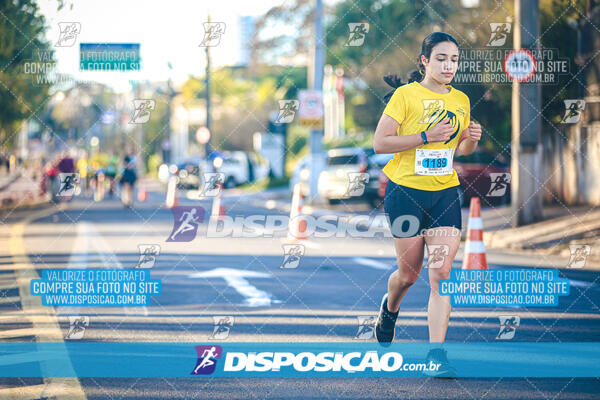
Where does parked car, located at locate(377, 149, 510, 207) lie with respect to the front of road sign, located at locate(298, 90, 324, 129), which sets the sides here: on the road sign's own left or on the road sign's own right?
on the road sign's own left

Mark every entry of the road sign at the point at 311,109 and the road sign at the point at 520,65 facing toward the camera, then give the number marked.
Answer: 2

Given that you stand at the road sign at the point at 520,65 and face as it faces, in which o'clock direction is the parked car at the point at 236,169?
The parked car is roughly at 5 o'clock from the road sign.

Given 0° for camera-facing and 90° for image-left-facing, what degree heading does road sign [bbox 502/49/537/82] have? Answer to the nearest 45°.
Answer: approximately 0°

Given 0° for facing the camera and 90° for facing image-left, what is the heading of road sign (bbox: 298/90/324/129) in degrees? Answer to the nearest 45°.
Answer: approximately 0°

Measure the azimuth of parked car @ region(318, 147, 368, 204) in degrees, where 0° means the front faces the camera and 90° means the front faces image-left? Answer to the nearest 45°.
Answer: approximately 45°

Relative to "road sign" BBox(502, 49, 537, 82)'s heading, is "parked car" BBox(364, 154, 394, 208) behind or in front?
behind

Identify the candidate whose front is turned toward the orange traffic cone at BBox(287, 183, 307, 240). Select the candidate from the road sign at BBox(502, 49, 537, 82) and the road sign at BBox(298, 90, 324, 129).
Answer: the road sign at BBox(298, 90, 324, 129)

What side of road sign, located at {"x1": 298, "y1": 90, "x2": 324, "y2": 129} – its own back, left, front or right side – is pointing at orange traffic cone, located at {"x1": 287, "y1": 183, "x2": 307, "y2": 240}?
front
